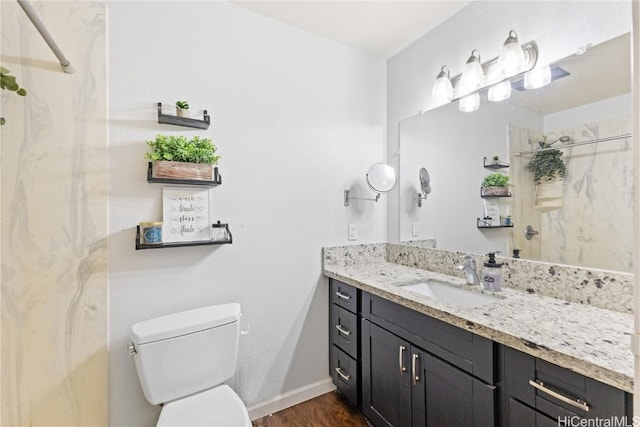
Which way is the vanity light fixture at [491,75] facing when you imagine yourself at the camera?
facing the viewer and to the left of the viewer

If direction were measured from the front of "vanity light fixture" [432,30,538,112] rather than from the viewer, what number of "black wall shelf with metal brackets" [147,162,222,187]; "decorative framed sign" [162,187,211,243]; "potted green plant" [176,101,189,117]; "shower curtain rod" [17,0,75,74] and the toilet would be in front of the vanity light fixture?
5

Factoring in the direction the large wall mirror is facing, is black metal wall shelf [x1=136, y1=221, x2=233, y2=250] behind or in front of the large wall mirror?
in front

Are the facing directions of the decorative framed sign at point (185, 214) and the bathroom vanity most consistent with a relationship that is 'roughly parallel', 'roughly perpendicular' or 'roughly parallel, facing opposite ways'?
roughly perpendicular

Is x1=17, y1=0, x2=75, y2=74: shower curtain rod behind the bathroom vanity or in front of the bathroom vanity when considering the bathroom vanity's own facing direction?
in front

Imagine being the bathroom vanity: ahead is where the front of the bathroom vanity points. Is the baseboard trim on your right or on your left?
on your right

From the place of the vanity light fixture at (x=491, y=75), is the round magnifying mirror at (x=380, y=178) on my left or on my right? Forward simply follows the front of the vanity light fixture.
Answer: on my right

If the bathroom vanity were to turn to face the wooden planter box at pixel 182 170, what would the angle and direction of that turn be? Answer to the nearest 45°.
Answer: approximately 45° to its right

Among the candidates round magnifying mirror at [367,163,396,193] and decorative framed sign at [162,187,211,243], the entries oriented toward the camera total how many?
2

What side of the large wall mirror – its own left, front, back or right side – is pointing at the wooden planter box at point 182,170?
front
